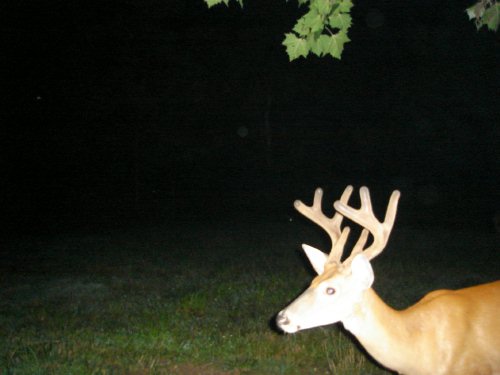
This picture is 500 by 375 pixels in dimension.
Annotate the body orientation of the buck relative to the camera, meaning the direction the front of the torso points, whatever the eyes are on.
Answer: to the viewer's left
